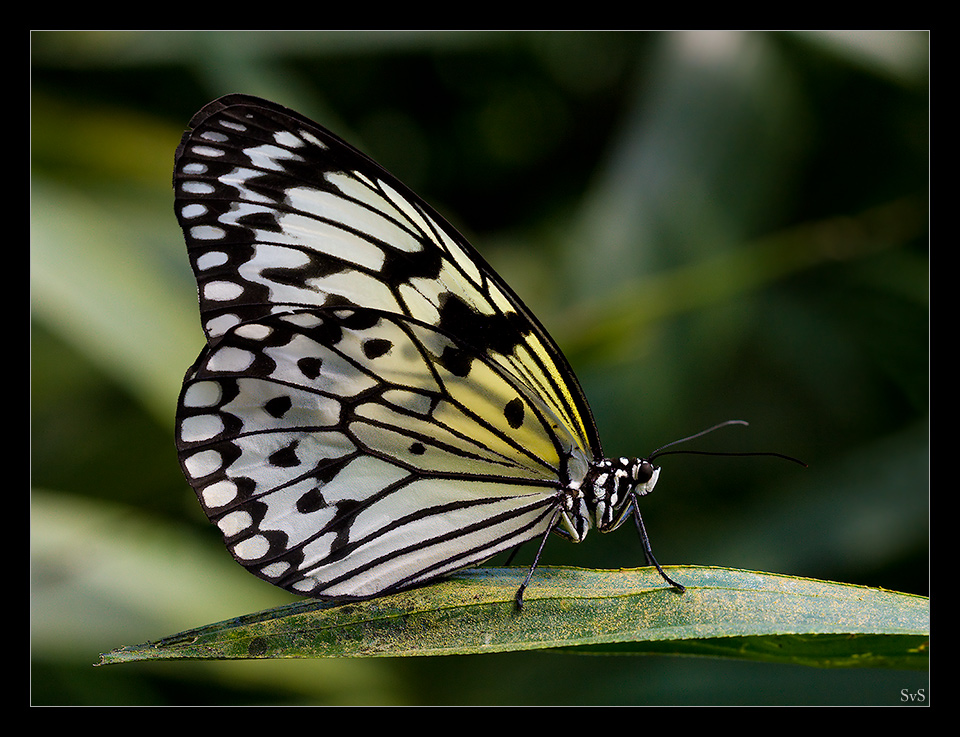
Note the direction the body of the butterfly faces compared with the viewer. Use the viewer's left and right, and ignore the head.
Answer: facing to the right of the viewer
